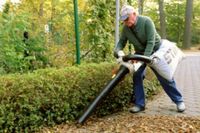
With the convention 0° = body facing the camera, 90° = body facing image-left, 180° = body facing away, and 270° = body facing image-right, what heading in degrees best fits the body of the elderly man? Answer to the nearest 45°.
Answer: approximately 45°

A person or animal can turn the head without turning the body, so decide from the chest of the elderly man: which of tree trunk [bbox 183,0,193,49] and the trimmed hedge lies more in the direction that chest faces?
the trimmed hedge

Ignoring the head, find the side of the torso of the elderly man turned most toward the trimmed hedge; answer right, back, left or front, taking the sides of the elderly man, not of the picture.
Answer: front

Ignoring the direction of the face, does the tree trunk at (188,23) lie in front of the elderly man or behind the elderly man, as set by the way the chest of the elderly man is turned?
behind

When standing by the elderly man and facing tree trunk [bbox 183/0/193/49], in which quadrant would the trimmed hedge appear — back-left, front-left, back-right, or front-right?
back-left
